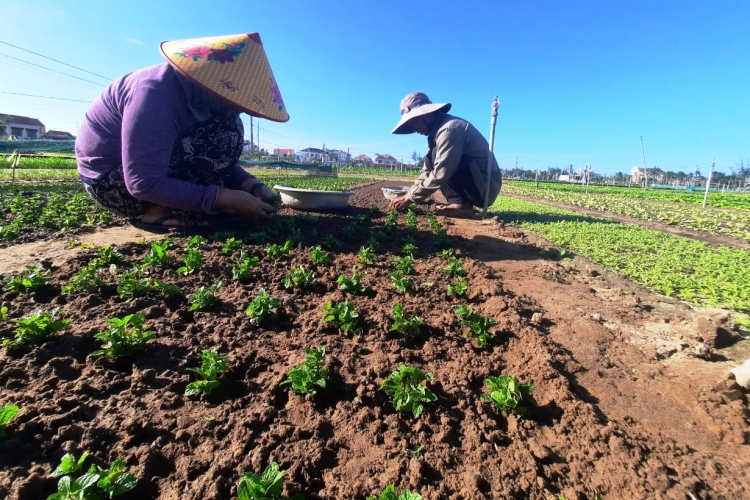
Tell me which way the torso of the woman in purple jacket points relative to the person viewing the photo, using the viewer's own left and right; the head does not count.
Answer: facing to the right of the viewer

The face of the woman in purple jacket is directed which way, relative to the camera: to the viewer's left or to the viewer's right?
to the viewer's right

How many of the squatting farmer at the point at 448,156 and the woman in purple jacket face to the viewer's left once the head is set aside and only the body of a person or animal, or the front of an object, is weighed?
1

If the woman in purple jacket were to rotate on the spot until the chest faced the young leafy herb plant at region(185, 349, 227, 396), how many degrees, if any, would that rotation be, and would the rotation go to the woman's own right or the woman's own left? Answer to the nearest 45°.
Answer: approximately 90° to the woman's own right

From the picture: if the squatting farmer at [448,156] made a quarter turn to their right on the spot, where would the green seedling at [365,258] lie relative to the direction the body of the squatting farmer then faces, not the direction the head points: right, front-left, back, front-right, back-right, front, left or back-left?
back

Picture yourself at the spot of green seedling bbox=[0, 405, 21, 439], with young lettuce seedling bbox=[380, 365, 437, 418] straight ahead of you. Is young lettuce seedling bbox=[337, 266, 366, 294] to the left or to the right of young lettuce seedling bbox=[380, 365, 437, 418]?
left

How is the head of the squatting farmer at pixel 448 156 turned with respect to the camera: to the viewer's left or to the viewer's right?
to the viewer's left

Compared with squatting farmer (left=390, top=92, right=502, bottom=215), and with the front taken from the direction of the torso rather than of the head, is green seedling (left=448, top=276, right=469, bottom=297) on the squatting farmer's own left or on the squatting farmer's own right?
on the squatting farmer's own left

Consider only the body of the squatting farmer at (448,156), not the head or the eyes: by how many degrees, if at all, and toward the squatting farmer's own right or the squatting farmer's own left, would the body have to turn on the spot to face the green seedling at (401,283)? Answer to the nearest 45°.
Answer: approximately 90° to the squatting farmer's own left

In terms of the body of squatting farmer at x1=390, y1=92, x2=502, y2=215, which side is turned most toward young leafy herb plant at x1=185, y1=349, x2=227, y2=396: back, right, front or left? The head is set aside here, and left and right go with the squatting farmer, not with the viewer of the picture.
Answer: left

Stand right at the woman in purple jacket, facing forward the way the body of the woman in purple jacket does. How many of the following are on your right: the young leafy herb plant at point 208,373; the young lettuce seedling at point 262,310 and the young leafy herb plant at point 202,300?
3

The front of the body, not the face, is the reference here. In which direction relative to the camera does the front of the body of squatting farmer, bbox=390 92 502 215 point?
to the viewer's left

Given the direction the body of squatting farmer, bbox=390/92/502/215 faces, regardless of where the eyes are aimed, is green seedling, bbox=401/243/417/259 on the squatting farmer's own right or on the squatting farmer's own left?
on the squatting farmer's own left

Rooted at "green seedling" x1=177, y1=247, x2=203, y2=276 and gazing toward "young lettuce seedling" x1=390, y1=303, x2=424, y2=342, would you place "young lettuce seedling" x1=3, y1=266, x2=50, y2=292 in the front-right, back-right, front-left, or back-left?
back-right

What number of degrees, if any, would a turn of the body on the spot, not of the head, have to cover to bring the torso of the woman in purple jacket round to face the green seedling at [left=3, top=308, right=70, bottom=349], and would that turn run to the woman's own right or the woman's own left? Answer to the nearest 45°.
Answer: approximately 90° to the woman's own right
